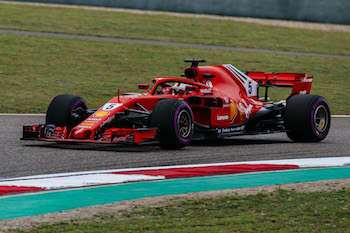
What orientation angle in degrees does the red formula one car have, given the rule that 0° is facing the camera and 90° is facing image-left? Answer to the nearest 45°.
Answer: approximately 45°
